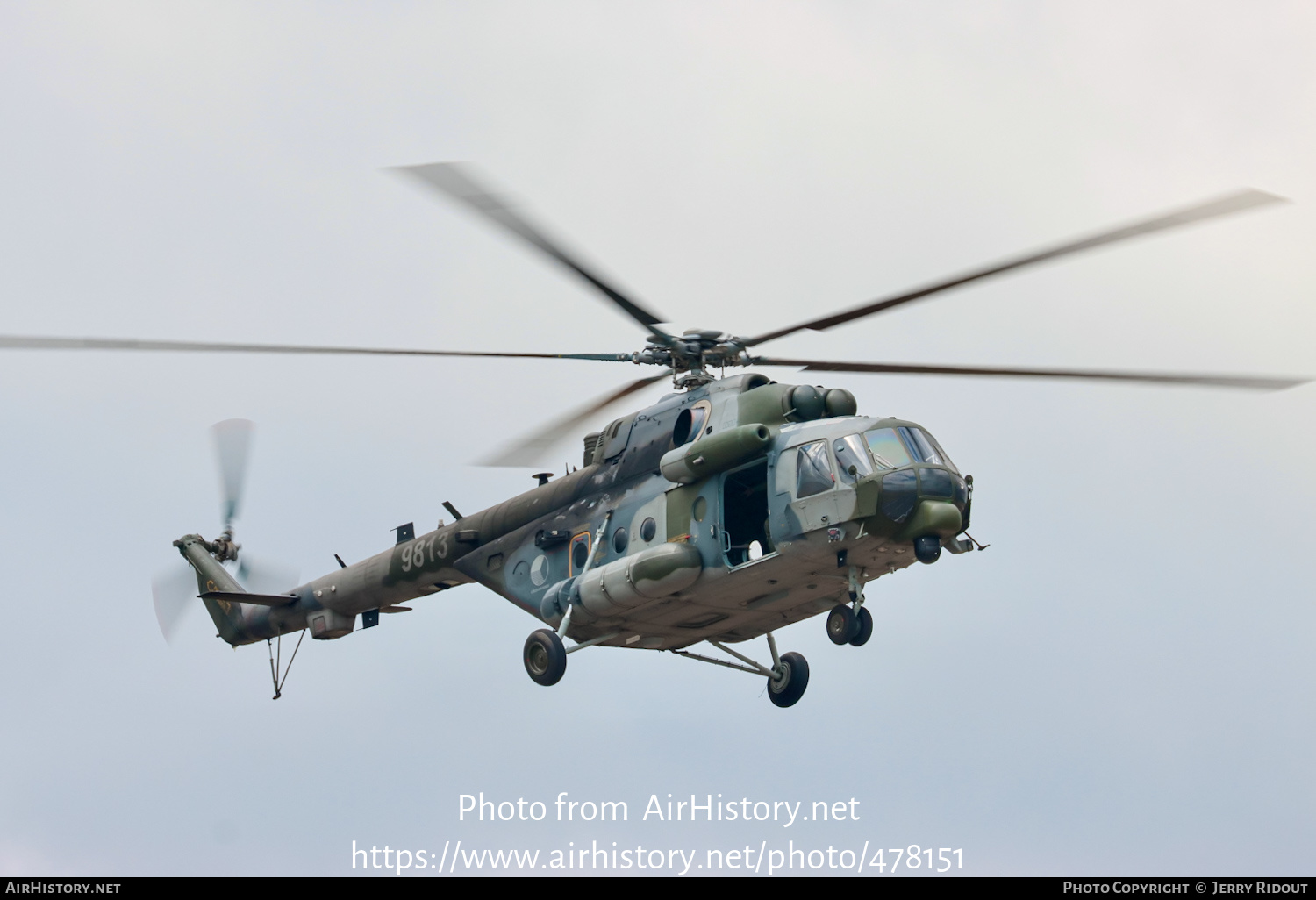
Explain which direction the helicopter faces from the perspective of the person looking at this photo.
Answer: facing the viewer and to the right of the viewer
